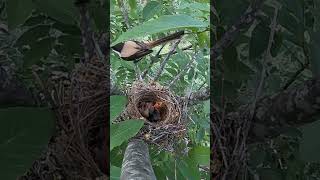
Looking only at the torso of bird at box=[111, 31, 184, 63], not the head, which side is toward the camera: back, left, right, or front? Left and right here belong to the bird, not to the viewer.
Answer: left
